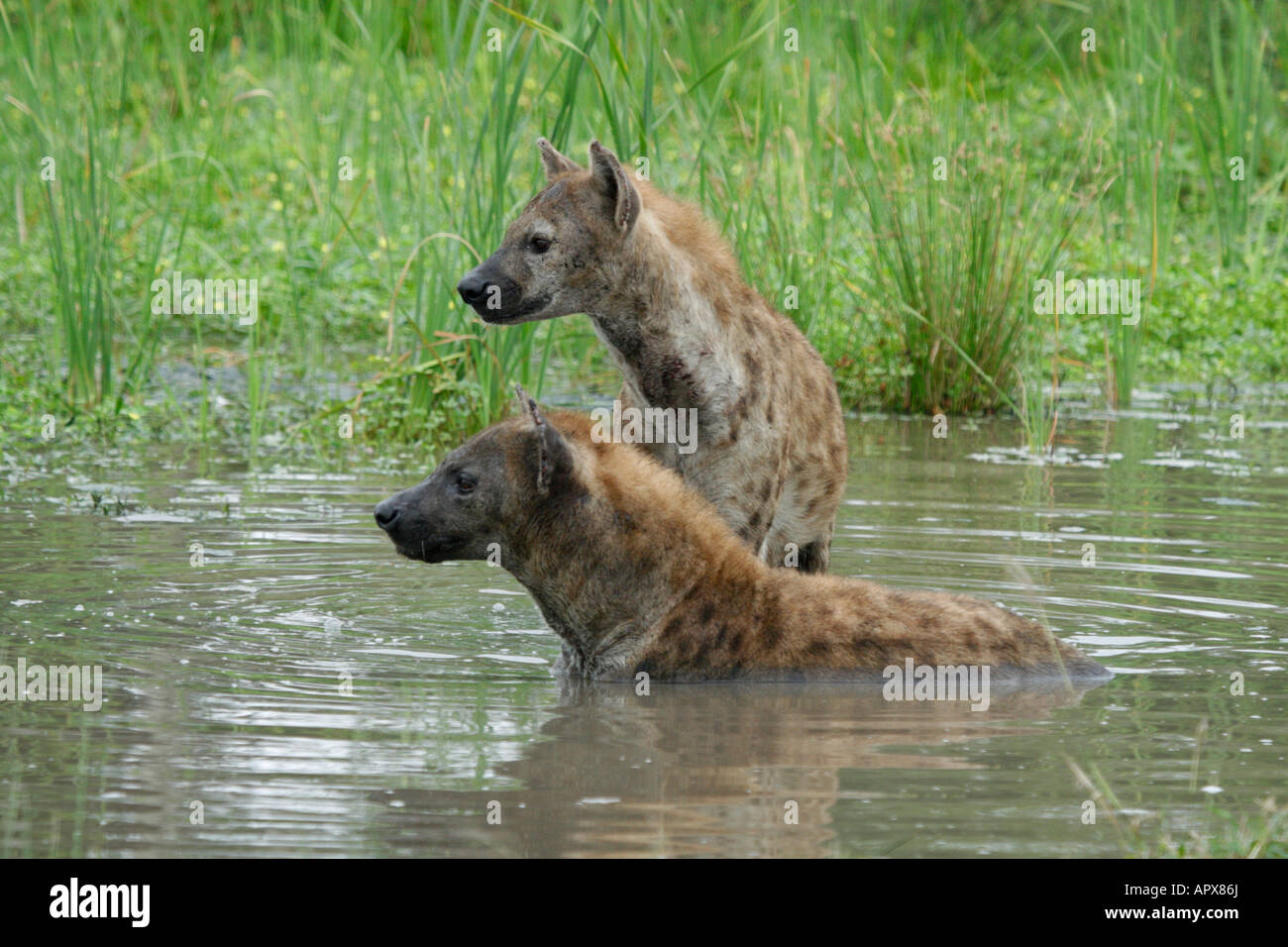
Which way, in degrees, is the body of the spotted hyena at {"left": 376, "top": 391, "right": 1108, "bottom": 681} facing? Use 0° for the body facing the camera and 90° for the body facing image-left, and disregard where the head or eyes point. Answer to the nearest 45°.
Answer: approximately 90°
